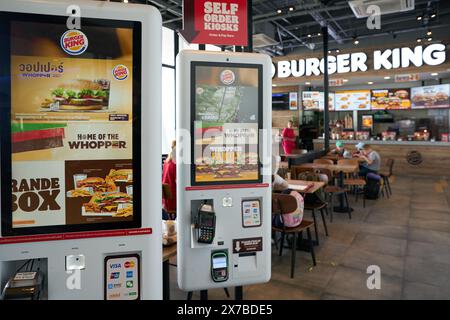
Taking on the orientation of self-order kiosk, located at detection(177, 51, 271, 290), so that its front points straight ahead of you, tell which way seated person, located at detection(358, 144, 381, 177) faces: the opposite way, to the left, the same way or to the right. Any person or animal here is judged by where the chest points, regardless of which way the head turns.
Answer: to the right

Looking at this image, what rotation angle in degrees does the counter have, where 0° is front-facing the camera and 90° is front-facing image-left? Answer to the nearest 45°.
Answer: approximately 0°

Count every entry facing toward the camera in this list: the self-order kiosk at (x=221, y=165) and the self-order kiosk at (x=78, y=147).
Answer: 2

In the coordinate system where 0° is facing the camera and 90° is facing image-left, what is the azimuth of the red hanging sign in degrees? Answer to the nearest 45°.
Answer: approximately 0°

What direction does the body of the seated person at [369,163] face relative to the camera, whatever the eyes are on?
to the viewer's left

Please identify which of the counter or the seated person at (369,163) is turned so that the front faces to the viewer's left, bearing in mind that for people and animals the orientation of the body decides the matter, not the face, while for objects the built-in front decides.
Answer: the seated person
